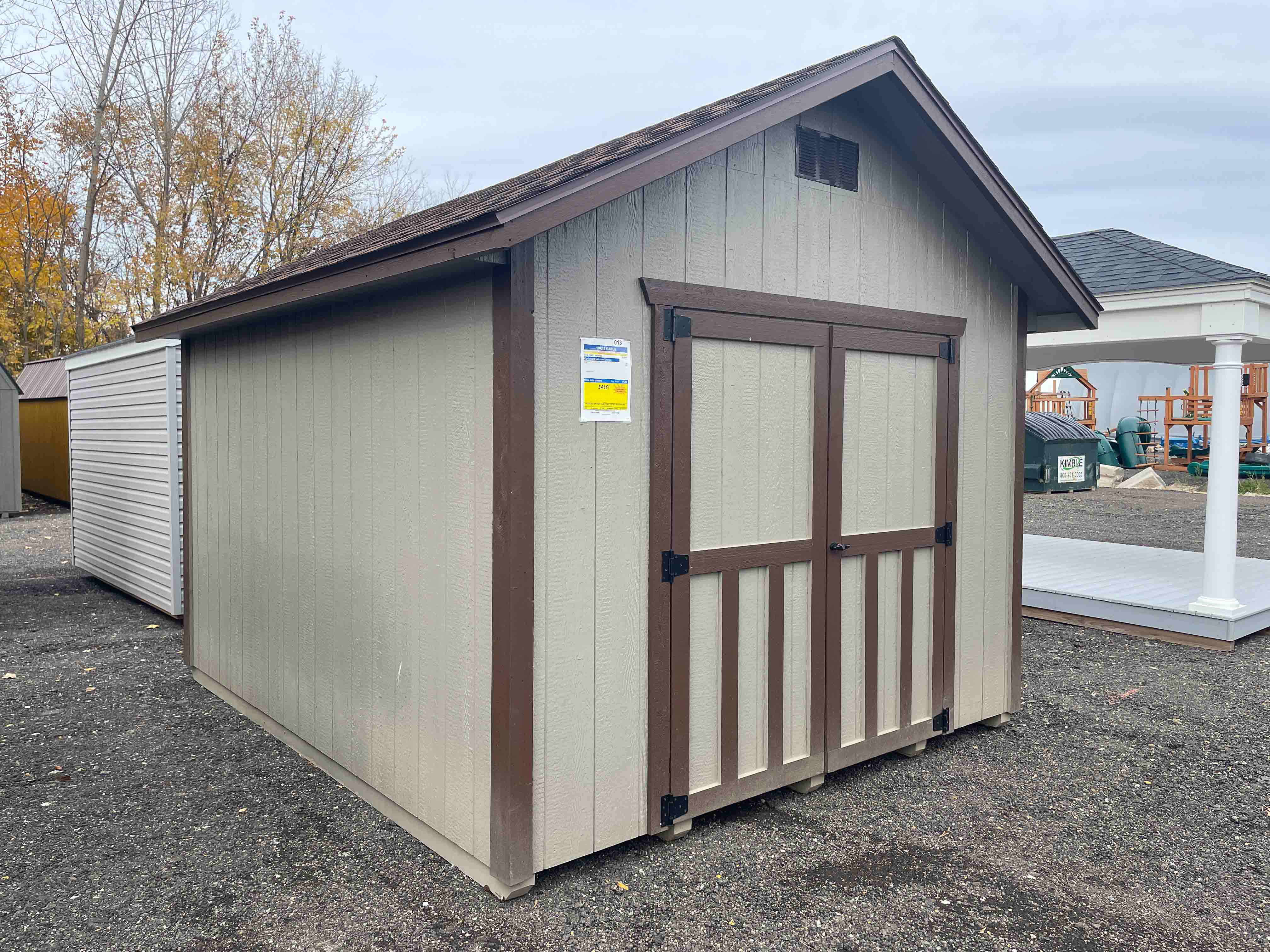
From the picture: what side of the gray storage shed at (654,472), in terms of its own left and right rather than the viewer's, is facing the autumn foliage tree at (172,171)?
back

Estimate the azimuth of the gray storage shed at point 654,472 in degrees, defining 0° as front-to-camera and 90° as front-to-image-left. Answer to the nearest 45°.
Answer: approximately 315°

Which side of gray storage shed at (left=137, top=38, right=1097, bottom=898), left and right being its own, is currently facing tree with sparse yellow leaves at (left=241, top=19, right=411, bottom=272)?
back

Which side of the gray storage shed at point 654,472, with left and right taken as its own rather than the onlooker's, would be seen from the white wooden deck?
left

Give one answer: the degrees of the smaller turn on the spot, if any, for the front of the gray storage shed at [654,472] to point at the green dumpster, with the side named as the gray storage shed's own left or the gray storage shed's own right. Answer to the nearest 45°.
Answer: approximately 90° to the gray storage shed's own left

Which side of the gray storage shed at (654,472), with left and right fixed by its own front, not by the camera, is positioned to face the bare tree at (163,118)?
back

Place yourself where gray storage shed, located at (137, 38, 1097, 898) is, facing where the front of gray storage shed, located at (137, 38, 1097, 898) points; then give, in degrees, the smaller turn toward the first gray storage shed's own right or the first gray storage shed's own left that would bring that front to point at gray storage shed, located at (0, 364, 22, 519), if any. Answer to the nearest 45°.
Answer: approximately 180°
